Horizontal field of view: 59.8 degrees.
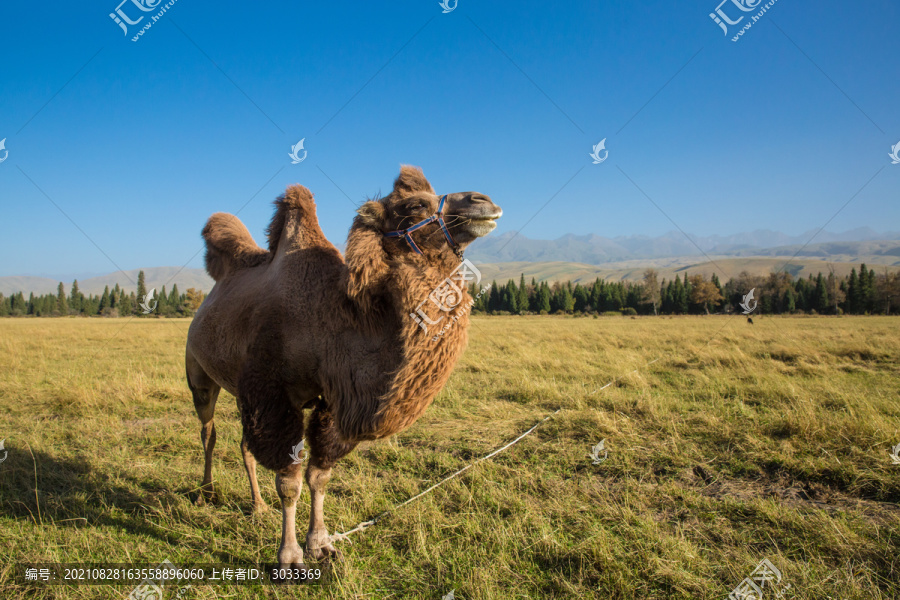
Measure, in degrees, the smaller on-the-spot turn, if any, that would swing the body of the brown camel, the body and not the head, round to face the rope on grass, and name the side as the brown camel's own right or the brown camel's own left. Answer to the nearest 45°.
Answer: approximately 90° to the brown camel's own left

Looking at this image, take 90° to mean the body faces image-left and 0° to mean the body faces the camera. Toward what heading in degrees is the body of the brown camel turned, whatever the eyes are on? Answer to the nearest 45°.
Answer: approximately 315°
